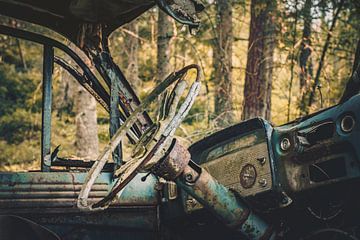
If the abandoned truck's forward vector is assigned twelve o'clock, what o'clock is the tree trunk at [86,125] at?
The tree trunk is roughly at 10 o'clock from the abandoned truck.

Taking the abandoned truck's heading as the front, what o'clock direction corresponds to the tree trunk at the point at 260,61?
The tree trunk is roughly at 11 o'clock from the abandoned truck.

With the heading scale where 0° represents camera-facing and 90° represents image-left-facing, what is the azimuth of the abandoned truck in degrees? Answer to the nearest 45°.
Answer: approximately 225°

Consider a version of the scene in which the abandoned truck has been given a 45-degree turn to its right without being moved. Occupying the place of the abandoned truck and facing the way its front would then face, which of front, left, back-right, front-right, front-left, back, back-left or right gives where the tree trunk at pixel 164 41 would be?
left
